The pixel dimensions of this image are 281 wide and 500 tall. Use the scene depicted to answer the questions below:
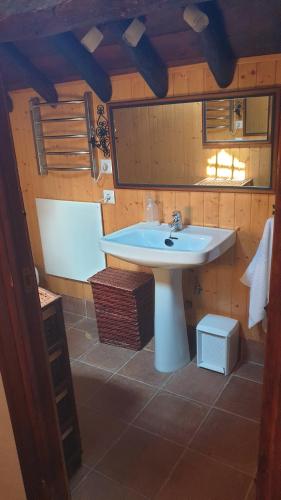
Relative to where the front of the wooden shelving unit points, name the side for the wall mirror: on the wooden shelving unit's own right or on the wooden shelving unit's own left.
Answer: on the wooden shelving unit's own left

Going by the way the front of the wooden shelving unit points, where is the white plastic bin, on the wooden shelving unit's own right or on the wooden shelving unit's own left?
on the wooden shelving unit's own left

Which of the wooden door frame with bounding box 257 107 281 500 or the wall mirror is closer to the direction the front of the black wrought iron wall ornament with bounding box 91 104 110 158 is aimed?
the wooden door frame

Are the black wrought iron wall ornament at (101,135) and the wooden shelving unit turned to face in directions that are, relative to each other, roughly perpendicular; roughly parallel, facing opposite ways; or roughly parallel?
roughly perpendicular

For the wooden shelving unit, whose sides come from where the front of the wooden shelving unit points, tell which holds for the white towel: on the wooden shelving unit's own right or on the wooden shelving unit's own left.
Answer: on the wooden shelving unit's own left

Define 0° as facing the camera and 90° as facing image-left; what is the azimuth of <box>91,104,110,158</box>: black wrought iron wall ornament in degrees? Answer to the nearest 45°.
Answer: approximately 45°

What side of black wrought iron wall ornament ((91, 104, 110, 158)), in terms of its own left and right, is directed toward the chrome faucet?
left

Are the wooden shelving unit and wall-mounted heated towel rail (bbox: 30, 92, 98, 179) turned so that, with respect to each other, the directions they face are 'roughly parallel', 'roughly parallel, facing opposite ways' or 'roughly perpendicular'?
roughly perpendicular

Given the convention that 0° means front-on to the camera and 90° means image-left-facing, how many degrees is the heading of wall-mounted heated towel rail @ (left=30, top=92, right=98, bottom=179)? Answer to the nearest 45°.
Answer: approximately 45°

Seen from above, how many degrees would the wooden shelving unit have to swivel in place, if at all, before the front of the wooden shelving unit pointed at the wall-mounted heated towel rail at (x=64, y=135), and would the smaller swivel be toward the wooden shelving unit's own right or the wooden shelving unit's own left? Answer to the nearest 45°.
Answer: approximately 135° to the wooden shelving unit's own left
